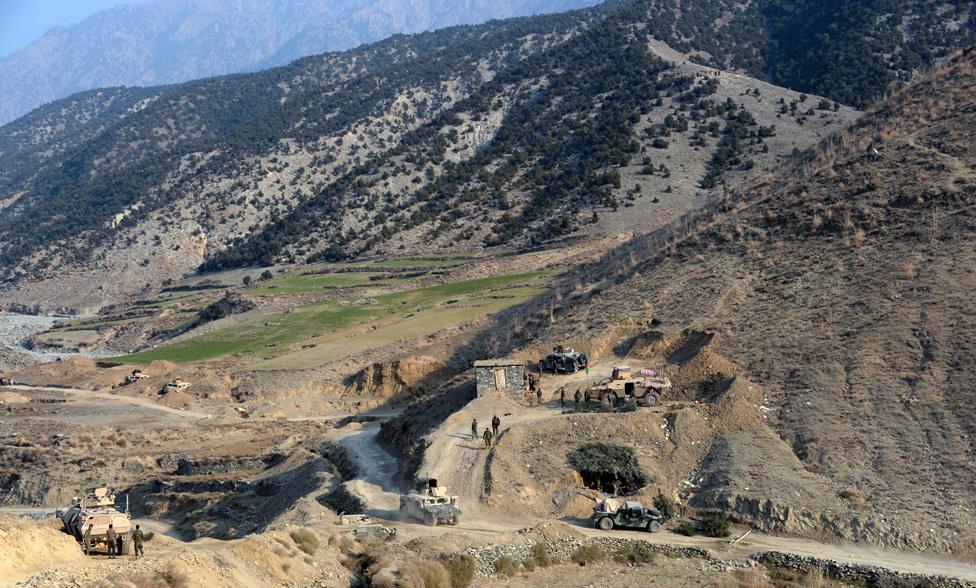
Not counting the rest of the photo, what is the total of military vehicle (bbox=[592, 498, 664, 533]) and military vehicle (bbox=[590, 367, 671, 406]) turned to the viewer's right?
1

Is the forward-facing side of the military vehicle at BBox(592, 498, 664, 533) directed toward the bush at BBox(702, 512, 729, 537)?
yes

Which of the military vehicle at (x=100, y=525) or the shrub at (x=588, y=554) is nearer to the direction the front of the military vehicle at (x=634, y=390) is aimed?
the military vehicle

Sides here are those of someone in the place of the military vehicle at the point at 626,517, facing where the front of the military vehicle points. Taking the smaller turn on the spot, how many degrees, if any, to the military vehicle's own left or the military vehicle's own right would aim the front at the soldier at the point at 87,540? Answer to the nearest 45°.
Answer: approximately 135° to the military vehicle's own right

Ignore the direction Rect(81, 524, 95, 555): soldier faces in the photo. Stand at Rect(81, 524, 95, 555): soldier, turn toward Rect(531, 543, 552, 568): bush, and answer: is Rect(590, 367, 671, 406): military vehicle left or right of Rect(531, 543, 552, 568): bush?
left

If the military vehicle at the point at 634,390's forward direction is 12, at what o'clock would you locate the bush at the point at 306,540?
The bush is roughly at 10 o'clock from the military vehicle.

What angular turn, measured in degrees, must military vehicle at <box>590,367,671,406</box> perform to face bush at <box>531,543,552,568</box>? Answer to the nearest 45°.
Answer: approximately 90° to its left

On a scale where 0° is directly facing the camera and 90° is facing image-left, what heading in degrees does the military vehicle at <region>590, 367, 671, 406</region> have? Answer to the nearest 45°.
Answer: approximately 90°

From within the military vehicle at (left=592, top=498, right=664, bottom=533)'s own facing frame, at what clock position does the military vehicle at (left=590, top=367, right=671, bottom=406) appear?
the military vehicle at (left=590, top=367, right=671, bottom=406) is roughly at 9 o'clock from the military vehicle at (left=592, top=498, right=664, bottom=533).

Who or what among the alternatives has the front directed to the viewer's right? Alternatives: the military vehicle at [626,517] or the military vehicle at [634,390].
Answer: the military vehicle at [626,517]

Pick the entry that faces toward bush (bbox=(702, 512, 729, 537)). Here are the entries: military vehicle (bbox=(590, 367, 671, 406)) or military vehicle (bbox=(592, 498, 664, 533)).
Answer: military vehicle (bbox=(592, 498, 664, 533))

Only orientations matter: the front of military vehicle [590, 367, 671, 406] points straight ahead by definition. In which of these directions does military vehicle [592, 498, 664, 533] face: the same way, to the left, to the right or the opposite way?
the opposite way

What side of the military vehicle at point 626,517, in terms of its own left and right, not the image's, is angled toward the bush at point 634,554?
right

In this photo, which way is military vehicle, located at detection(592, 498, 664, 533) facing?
to the viewer's right
